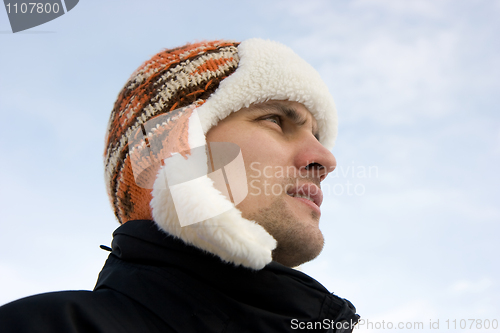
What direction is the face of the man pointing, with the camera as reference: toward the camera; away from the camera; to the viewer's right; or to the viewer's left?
to the viewer's right

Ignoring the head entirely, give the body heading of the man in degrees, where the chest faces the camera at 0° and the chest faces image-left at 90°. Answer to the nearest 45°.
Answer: approximately 315°
